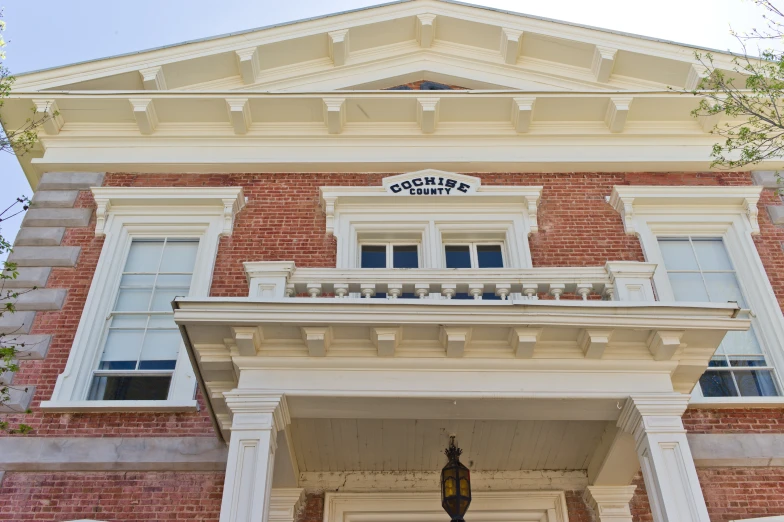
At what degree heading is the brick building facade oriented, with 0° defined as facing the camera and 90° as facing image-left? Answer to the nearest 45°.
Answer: approximately 0°
